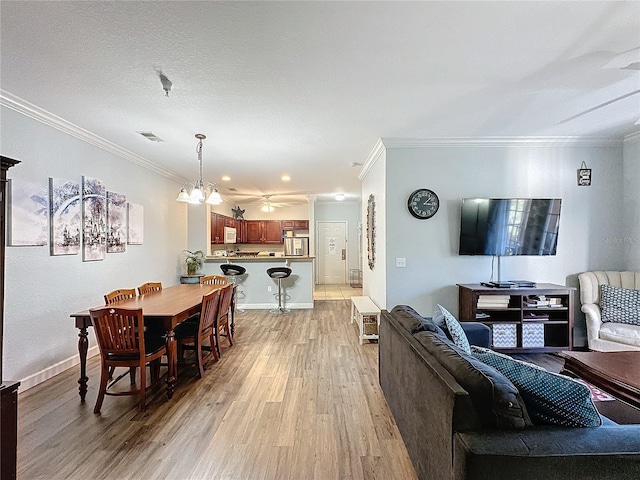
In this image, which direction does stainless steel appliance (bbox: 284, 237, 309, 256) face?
toward the camera

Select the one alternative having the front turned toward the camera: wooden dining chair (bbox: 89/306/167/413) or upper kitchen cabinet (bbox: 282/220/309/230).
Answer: the upper kitchen cabinet

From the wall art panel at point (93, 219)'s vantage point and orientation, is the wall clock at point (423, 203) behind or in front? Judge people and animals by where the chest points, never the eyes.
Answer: in front

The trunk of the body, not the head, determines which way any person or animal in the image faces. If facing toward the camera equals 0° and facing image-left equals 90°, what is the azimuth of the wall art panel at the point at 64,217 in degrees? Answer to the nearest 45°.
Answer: approximately 315°

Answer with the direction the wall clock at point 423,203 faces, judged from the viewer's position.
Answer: facing the viewer

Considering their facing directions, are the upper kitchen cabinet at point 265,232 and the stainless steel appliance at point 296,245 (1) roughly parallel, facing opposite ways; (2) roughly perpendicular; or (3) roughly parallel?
roughly parallel

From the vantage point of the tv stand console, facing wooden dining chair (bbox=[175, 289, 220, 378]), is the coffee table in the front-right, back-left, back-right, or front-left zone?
front-left

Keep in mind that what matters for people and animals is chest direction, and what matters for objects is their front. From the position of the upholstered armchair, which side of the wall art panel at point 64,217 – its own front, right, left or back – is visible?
front

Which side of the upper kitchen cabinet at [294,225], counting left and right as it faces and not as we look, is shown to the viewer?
front

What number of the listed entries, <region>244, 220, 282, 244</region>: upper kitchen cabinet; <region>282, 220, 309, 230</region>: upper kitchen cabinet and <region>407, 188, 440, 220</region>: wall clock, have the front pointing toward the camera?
3

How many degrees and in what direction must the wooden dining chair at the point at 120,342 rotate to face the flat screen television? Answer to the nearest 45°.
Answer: approximately 45° to its right

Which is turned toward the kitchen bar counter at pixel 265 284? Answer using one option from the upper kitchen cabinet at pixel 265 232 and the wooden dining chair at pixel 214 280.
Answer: the upper kitchen cabinet

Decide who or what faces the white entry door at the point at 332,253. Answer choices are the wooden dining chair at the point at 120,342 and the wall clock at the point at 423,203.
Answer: the wooden dining chair

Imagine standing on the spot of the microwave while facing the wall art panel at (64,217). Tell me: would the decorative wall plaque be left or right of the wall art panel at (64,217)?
left

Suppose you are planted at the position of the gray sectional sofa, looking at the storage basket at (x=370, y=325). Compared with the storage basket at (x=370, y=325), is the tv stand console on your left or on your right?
right
